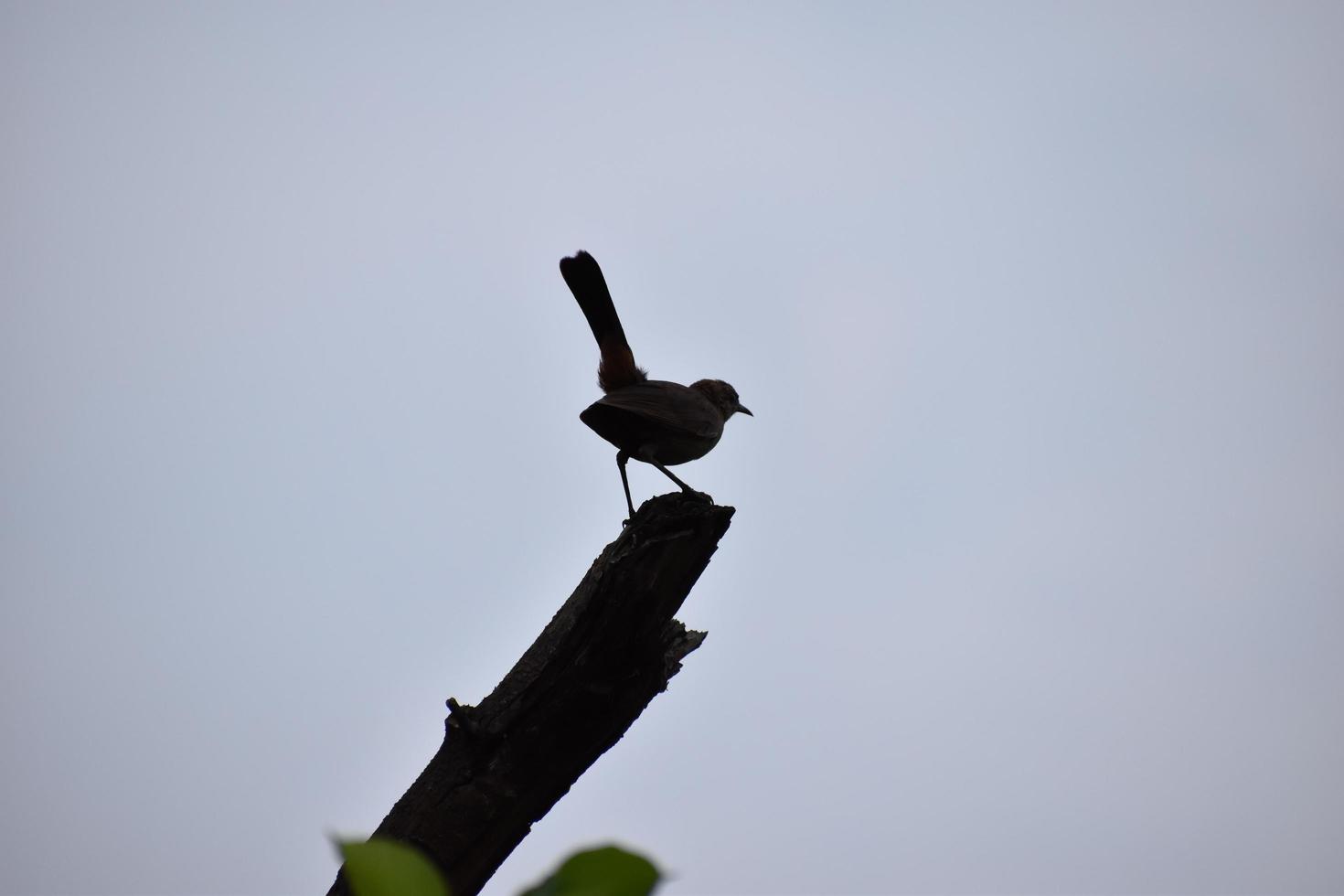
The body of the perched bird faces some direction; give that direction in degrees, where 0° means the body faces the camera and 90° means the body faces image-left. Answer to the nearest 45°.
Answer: approximately 270°

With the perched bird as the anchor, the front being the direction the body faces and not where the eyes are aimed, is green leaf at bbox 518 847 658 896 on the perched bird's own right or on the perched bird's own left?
on the perched bird's own right

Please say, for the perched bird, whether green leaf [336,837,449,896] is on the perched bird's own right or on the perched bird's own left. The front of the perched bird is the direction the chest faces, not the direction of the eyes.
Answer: on the perched bird's own right
